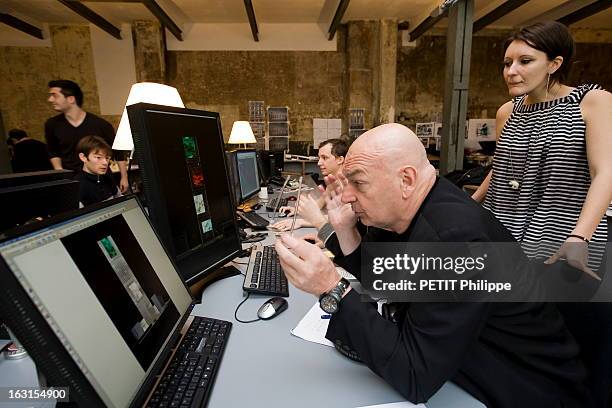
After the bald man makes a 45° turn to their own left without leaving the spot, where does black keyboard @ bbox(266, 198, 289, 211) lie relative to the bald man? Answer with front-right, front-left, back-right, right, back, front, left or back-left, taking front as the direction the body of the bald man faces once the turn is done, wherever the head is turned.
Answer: right

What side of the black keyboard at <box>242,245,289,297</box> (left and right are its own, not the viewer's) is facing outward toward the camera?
right

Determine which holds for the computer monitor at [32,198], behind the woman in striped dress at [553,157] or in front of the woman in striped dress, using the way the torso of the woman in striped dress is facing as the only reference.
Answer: in front

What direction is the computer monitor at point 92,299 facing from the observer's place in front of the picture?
facing the viewer and to the right of the viewer

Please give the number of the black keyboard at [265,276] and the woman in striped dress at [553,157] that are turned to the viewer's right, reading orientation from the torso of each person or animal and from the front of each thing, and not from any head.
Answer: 1

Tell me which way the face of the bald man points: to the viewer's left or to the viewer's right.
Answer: to the viewer's left

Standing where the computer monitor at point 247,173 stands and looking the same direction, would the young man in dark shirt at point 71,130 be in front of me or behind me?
behind

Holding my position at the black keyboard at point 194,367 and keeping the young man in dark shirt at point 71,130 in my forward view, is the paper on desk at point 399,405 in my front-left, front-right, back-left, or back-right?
back-right

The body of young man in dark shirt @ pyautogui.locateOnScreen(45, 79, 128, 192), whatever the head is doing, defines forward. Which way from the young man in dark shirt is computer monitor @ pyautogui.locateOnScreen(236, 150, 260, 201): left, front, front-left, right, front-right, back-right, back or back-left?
left

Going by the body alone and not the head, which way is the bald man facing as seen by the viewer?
to the viewer's left

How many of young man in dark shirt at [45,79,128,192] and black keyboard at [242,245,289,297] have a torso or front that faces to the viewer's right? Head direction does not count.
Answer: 1

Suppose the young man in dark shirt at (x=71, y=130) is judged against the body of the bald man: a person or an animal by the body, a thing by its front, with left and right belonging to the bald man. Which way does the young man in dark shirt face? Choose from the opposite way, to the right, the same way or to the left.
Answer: to the left

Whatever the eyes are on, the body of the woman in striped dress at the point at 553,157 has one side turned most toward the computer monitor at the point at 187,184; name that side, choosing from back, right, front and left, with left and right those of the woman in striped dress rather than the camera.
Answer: front
